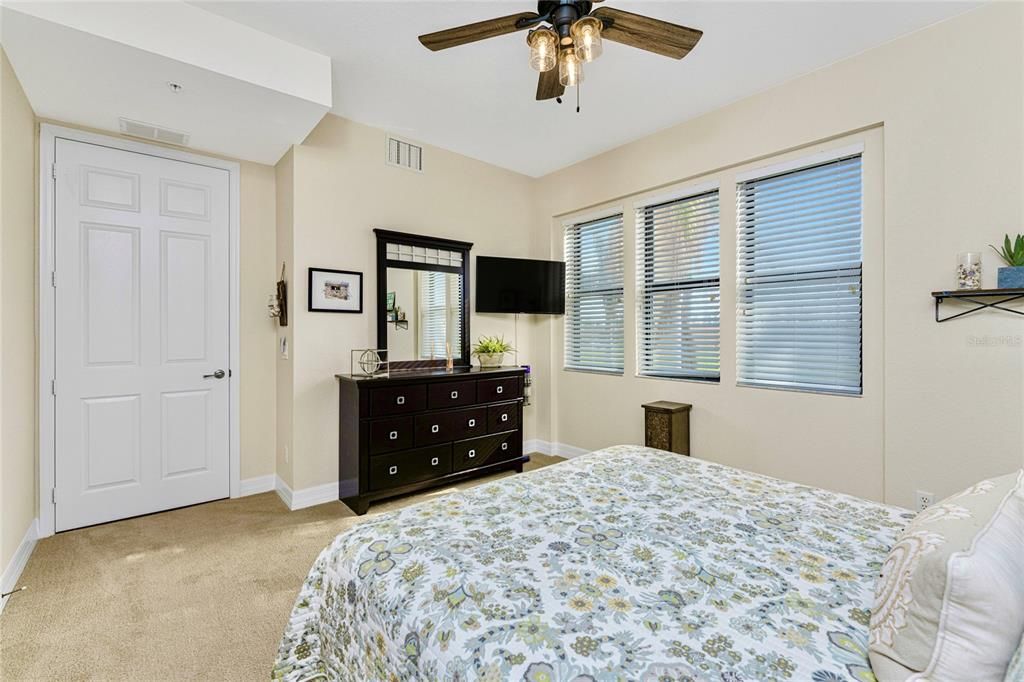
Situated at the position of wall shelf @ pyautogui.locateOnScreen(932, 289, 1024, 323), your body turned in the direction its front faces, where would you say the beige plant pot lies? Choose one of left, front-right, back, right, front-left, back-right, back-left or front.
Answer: right

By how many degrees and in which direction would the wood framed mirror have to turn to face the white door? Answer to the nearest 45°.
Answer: approximately 135° to its right

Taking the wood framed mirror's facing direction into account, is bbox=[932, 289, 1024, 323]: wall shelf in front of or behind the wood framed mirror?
in front

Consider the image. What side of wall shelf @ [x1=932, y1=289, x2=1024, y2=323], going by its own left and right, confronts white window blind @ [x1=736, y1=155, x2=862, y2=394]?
right

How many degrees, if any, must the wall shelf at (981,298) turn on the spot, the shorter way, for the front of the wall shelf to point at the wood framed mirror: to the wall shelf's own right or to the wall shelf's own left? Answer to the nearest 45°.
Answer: approximately 90° to the wall shelf's own right

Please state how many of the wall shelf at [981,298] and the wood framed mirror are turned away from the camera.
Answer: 0

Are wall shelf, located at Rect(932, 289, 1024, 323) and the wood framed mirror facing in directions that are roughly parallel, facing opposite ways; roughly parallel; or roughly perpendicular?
roughly perpendicular

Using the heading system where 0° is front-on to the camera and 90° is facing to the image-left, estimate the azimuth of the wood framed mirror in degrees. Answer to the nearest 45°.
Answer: approximately 315°

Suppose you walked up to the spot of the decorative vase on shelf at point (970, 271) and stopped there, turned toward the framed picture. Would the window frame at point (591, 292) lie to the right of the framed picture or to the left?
right

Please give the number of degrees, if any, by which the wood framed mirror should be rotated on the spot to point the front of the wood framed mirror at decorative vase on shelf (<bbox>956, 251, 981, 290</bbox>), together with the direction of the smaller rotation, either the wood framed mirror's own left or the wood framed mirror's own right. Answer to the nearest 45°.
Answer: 0° — it already faces it

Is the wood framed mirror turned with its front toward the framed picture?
no
